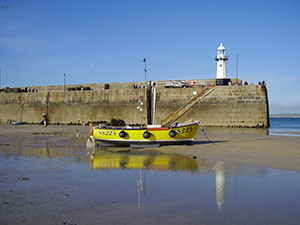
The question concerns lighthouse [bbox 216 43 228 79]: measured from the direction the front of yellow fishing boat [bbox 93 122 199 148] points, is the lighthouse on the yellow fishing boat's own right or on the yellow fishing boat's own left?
on the yellow fishing boat's own left

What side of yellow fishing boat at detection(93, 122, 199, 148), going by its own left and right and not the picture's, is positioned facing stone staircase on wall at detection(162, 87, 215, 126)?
left

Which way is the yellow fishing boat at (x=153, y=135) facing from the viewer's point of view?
to the viewer's right

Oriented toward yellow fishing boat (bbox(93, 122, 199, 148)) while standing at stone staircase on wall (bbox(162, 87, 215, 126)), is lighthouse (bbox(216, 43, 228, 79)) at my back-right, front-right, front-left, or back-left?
back-left

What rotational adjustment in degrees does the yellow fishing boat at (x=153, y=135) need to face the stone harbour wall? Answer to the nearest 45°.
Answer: approximately 90° to its left
